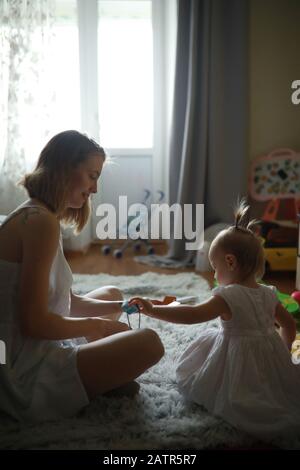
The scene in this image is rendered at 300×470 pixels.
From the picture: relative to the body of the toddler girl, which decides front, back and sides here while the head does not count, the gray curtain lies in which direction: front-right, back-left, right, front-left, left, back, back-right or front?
front-right

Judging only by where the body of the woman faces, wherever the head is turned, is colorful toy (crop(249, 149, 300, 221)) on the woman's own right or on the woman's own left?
on the woman's own left

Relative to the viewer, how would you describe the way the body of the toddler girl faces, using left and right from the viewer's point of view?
facing away from the viewer and to the left of the viewer

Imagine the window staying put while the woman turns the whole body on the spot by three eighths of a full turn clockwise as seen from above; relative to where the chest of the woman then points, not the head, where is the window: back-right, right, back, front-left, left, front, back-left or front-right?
back-right

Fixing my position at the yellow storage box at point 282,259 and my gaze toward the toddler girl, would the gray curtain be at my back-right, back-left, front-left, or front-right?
back-right

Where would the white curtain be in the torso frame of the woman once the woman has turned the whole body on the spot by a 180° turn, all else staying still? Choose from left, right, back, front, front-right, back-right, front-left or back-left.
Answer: right

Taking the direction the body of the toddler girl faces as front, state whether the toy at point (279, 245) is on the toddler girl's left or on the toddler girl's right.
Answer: on the toddler girl's right

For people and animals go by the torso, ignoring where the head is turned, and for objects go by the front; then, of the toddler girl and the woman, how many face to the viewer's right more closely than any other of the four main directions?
1

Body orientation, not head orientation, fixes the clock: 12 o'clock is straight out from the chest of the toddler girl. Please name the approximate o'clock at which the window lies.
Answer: The window is roughly at 1 o'clock from the toddler girl.

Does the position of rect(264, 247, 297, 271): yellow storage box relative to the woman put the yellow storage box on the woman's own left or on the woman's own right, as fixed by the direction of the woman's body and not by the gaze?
on the woman's own left

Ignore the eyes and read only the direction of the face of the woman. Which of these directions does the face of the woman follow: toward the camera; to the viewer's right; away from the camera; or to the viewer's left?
to the viewer's right

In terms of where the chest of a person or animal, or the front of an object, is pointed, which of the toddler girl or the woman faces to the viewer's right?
the woman

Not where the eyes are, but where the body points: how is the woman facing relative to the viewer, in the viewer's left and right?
facing to the right of the viewer
